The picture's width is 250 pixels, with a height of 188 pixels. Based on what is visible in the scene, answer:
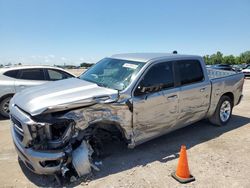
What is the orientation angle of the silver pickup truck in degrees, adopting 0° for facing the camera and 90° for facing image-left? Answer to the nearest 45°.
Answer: approximately 45°

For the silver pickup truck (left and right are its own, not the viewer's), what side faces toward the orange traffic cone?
left

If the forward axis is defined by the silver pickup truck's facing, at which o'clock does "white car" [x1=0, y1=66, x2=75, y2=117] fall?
The white car is roughly at 3 o'clock from the silver pickup truck.
